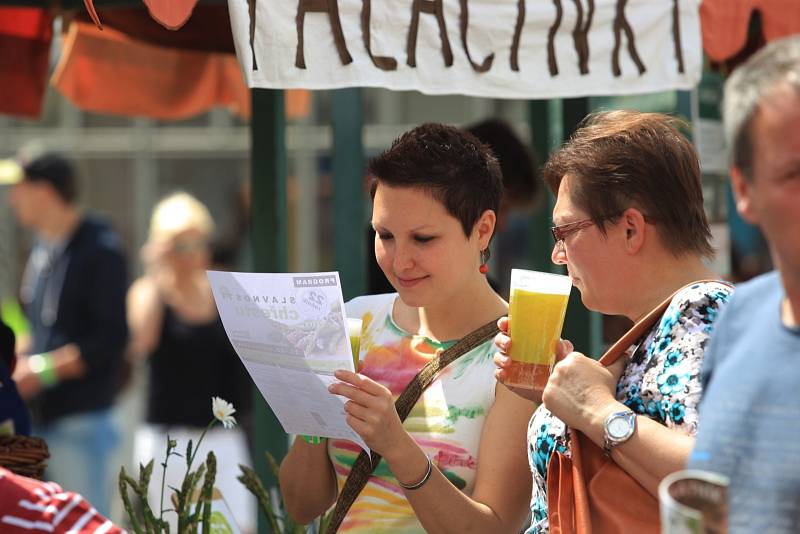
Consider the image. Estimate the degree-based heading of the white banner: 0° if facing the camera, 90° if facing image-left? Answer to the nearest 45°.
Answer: approximately 0°

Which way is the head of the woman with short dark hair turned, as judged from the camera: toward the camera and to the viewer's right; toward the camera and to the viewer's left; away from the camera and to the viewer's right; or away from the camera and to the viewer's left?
toward the camera and to the viewer's left

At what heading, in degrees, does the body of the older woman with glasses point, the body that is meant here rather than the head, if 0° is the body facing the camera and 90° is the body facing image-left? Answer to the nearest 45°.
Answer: approximately 90°

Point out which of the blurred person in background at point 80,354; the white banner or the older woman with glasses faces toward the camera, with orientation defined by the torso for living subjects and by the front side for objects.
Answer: the white banner

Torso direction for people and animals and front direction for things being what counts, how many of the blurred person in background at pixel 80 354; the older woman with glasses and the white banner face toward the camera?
1

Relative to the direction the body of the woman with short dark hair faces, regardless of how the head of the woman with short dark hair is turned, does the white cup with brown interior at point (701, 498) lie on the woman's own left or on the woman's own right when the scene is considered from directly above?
on the woman's own left

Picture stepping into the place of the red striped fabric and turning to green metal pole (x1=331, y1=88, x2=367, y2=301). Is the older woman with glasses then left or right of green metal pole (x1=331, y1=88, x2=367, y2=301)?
right

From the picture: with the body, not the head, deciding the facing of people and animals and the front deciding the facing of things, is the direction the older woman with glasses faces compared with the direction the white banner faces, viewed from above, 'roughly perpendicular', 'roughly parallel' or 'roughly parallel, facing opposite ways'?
roughly perpendicular
